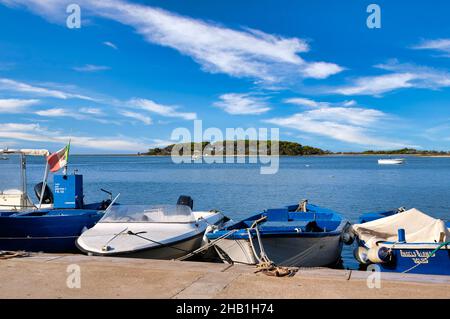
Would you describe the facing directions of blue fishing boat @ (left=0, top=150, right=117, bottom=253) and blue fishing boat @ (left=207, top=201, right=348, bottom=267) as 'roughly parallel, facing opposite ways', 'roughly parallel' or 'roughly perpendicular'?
roughly parallel, facing opposite ways

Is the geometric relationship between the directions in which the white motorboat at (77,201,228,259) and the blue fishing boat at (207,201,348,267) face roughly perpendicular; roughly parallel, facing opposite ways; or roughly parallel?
roughly parallel

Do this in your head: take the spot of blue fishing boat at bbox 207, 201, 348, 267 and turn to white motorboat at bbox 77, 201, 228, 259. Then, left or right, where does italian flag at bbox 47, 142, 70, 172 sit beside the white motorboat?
right

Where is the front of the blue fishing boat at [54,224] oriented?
to the viewer's right

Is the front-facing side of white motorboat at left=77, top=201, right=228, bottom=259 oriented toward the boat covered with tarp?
no

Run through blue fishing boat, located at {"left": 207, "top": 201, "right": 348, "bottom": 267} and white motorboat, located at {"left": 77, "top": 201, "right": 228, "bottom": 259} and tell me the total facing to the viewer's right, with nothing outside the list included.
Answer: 0

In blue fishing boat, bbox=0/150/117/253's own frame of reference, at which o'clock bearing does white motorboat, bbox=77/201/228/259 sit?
The white motorboat is roughly at 2 o'clock from the blue fishing boat.

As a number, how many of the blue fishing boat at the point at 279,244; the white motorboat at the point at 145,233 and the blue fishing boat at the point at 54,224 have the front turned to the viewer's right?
1

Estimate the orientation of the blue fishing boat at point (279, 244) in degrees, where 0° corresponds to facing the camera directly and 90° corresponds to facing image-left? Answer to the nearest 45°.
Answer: approximately 45°
